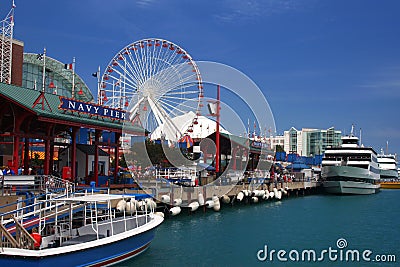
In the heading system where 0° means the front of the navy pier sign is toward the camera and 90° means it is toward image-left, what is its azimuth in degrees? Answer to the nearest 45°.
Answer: approximately 315°

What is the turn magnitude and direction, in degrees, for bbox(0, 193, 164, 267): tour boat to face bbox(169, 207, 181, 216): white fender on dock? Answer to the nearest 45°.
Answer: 0° — it already faces it

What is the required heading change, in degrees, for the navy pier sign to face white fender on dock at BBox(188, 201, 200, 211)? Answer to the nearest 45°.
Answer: approximately 45° to its left

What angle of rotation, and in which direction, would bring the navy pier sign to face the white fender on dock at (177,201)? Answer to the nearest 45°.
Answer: approximately 45° to its left

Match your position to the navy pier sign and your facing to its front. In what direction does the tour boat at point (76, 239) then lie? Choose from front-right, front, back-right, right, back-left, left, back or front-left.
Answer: front-right

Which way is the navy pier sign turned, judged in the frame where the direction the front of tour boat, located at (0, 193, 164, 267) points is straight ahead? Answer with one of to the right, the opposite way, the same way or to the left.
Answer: to the right

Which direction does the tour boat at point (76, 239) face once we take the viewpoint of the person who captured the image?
facing away from the viewer and to the right of the viewer
